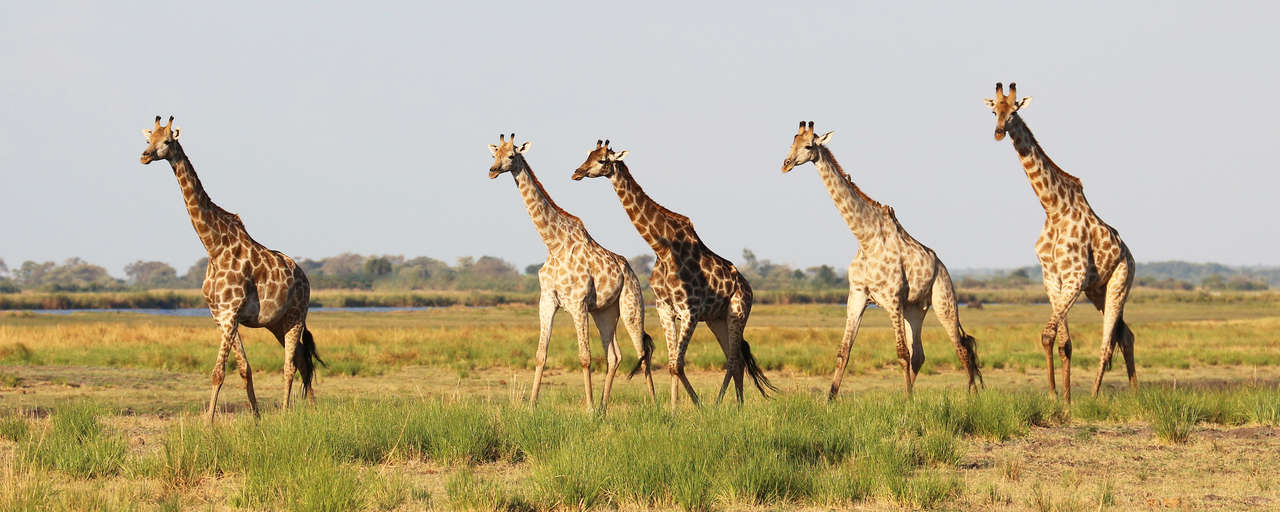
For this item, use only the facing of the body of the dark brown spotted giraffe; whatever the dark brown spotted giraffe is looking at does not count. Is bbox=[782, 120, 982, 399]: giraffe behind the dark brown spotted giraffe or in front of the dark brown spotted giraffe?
behind

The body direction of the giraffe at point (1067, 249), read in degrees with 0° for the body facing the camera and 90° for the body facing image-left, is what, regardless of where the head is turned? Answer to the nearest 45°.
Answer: approximately 45°

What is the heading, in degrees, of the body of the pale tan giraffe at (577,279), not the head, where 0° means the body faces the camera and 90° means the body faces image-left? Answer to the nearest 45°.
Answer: approximately 45°

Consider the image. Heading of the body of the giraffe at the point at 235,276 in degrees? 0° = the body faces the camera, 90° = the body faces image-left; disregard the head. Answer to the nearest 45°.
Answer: approximately 45°

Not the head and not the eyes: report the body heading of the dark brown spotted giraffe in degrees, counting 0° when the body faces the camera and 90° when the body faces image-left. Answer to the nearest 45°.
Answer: approximately 45°

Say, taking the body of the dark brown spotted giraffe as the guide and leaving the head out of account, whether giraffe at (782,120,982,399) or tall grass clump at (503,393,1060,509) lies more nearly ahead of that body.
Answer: the tall grass clump

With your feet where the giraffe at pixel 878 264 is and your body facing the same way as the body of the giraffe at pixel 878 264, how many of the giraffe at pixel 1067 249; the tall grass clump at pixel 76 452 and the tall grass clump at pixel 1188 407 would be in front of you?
1
